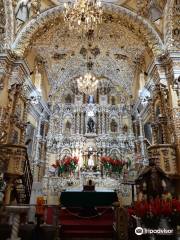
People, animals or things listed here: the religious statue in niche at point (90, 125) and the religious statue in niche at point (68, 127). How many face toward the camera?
2

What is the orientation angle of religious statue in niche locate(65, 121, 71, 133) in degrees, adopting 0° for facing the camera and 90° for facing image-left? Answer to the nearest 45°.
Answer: approximately 0°

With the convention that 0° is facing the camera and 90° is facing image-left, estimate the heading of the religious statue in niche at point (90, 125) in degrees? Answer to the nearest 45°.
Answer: approximately 0°

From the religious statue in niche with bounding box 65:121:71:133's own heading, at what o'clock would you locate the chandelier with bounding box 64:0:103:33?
The chandelier is roughly at 12 o'clock from the religious statue in niche.

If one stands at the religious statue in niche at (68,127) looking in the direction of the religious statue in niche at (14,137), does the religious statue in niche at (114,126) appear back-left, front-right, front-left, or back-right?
back-left

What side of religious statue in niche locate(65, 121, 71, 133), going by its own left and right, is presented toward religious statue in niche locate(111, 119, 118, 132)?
left
